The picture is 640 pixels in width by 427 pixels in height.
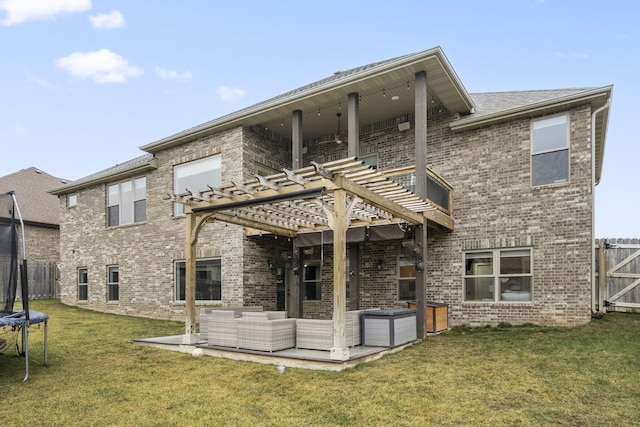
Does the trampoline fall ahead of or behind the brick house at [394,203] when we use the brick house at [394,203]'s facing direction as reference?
behind

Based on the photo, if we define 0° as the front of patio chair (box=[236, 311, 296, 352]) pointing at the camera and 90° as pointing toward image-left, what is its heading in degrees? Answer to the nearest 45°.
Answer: approximately 225°

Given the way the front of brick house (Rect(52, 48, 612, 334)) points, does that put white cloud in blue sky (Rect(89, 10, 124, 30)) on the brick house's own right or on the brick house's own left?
on the brick house's own left

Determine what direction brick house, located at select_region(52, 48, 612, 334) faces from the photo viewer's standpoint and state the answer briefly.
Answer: facing away from the viewer and to the right of the viewer

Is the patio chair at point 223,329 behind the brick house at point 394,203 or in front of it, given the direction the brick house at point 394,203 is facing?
behind
